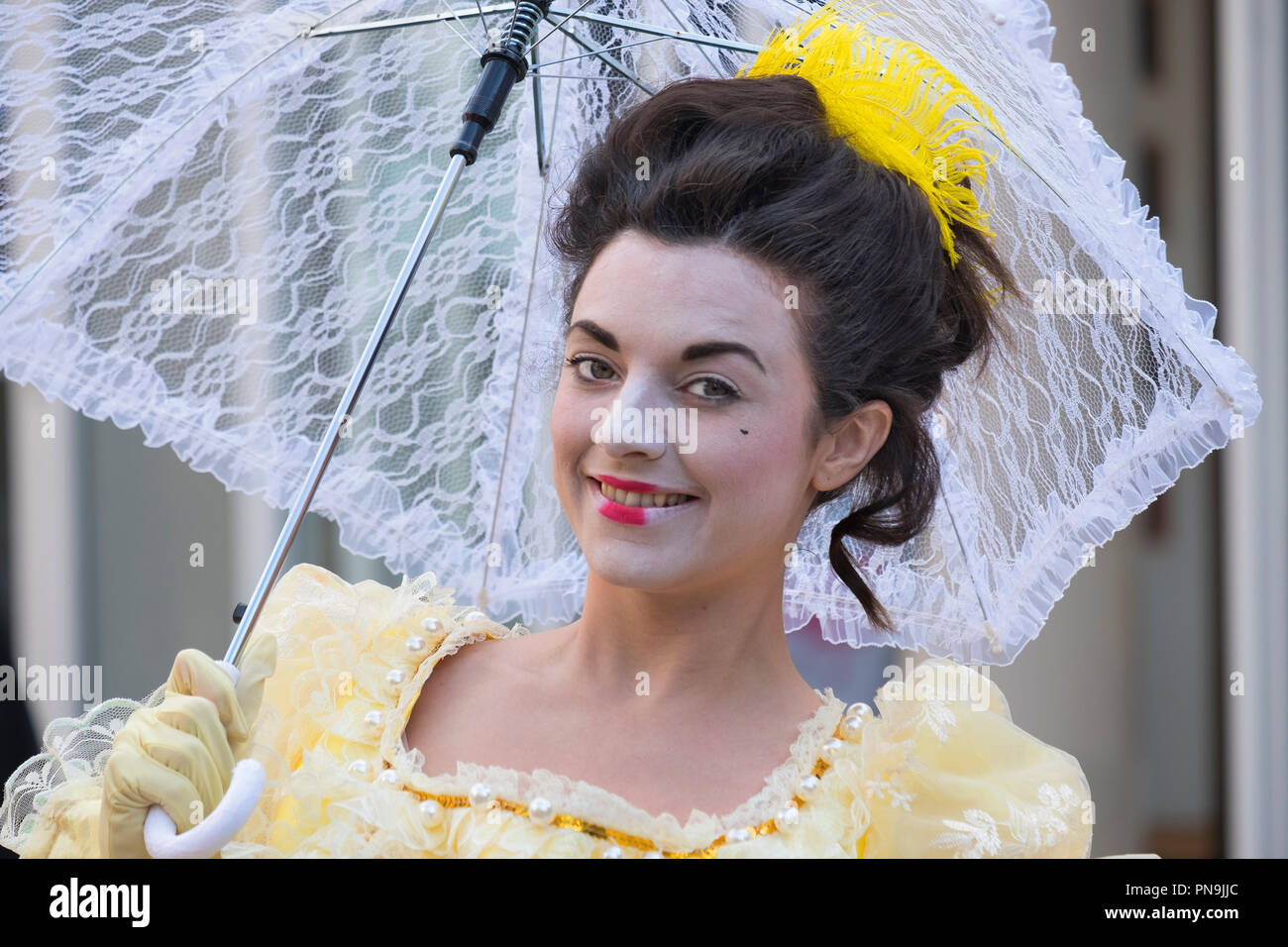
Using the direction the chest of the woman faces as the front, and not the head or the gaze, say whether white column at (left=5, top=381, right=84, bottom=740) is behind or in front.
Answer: behind

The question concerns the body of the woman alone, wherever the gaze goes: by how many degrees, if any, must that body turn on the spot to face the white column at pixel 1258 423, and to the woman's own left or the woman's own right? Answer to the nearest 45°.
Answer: approximately 135° to the woman's own left

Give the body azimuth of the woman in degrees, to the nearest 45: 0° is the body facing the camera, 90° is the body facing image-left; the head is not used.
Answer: approximately 0°
